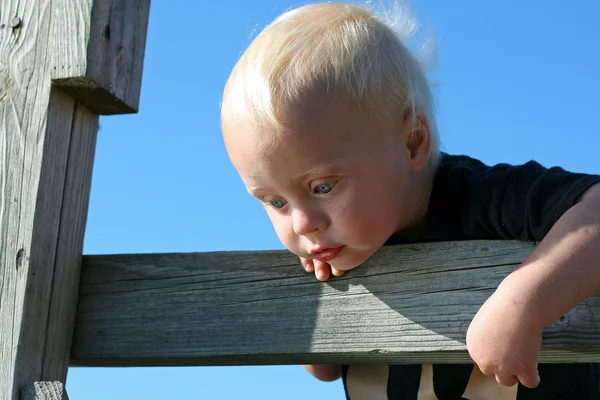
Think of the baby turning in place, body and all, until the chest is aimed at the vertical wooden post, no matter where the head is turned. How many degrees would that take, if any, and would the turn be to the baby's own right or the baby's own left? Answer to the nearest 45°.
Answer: approximately 45° to the baby's own right

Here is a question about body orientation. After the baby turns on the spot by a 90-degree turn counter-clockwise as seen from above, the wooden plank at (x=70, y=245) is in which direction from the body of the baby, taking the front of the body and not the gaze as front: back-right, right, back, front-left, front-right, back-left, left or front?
back-right

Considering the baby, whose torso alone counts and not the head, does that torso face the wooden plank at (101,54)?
no

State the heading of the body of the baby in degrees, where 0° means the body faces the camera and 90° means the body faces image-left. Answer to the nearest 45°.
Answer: approximately 45°

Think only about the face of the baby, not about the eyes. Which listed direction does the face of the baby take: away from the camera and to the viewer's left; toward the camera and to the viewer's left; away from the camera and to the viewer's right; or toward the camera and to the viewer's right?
toward the camera and to the viewer's left
